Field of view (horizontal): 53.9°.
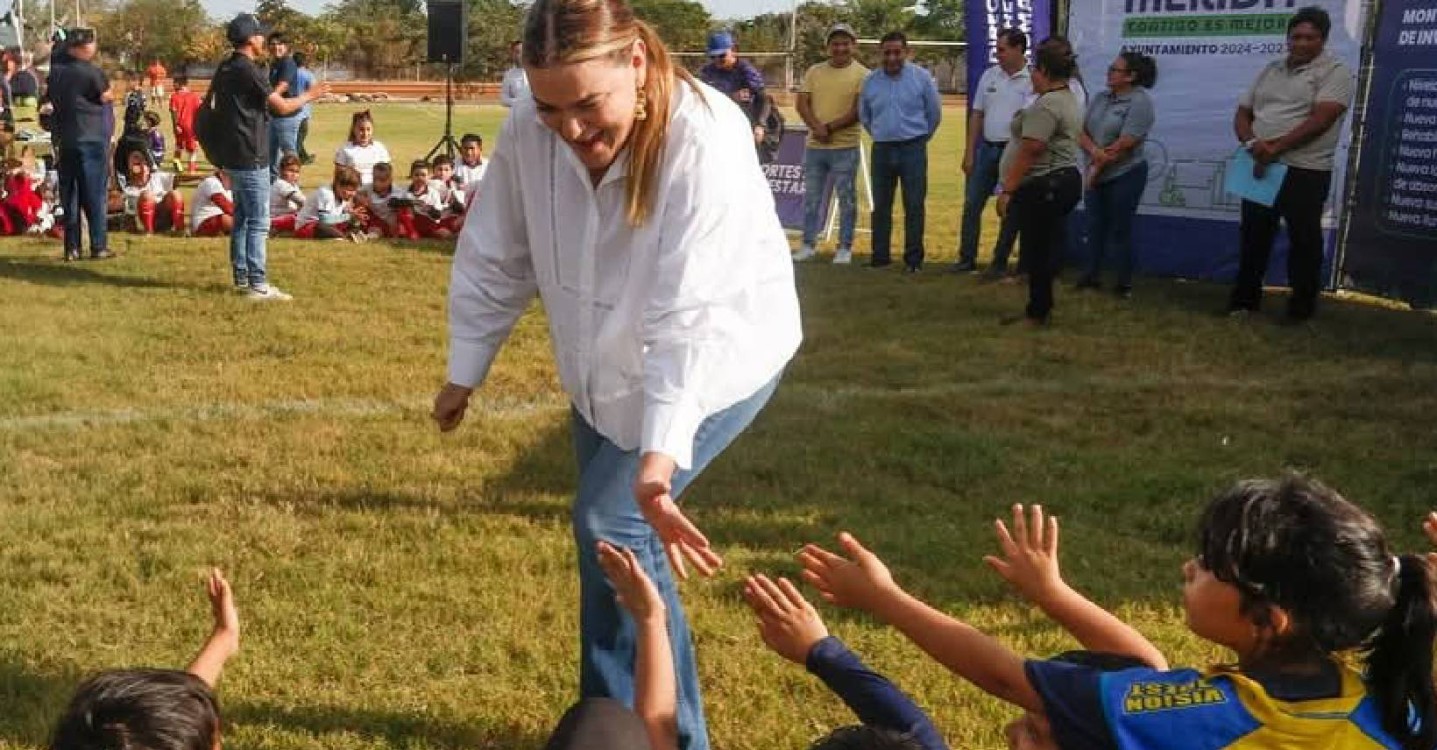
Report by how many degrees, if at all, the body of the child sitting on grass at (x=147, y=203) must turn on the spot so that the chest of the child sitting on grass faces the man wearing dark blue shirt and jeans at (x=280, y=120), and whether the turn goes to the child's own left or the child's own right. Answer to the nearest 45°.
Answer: approximately 135° to the child's own left

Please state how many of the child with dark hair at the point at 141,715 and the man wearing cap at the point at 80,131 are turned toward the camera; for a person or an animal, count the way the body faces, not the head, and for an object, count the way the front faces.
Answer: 0

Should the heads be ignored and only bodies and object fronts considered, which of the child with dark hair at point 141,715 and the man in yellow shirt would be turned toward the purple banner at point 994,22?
the child with dark hair

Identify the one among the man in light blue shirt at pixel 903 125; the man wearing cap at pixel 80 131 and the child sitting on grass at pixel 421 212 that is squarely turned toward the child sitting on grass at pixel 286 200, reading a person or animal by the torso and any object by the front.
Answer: the man wearing cap

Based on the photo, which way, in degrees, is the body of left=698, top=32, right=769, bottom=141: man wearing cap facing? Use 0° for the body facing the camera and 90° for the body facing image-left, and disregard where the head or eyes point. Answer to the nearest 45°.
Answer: approximately 45°

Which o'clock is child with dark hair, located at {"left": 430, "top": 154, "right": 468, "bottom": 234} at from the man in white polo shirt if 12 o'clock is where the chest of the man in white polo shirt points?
The child with dark hair is roughly at 2 o'clock from the man in white polo shirt.

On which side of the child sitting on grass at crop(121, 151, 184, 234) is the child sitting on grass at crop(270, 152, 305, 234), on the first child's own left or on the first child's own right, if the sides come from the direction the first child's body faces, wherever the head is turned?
on the first child's own left

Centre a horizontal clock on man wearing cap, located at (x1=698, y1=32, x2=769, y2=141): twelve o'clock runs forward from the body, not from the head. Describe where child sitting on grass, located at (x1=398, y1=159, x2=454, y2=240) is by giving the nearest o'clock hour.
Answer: The child sitting on grass is roughly at 2 o'clock from the man wearing cap.

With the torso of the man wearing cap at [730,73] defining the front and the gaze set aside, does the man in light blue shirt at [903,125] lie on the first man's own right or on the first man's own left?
on the first man's own left

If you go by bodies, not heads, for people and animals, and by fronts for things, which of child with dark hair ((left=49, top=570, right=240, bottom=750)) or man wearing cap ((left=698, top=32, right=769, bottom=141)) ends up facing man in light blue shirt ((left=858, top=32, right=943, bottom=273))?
the child with dark hair

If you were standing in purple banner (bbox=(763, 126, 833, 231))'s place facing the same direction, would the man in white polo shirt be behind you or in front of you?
in front

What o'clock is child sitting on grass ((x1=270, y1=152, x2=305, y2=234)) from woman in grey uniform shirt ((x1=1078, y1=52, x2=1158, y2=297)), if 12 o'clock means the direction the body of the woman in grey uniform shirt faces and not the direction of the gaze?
The child sitting on grass is roughly at 2 o'clock from the woman in grey uniform shirt.

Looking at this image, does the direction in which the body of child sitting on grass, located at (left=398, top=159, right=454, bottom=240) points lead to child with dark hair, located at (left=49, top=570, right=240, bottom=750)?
yes
